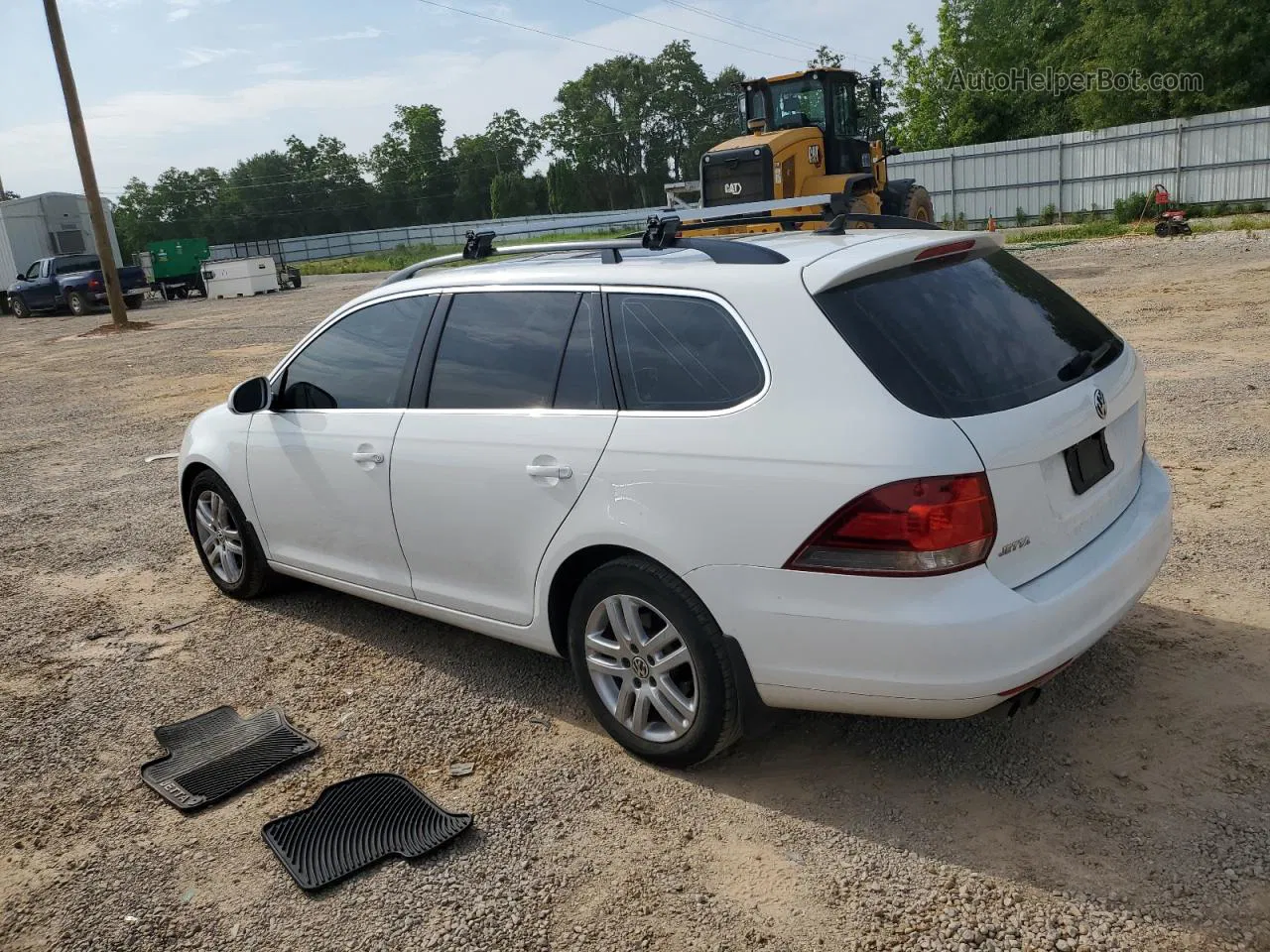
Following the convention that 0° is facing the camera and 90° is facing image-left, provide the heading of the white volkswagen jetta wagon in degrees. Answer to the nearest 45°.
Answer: approximately 135°

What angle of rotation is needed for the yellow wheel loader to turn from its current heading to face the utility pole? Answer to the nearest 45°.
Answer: approximately 135° to its left

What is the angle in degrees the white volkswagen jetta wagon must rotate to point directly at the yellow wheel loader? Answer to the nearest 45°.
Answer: approximately 45° to its right

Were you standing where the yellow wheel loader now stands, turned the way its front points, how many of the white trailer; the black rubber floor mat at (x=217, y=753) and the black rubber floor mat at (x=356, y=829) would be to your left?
1

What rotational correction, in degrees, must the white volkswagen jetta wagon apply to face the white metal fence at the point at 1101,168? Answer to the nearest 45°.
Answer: approximately 90° to its right

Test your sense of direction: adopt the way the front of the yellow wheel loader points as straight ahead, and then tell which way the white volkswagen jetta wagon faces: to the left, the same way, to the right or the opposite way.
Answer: to the left

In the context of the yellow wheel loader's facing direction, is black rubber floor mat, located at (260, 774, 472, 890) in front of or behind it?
behind

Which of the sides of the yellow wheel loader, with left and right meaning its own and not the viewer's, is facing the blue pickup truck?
left

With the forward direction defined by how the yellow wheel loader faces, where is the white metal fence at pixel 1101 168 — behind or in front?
in front

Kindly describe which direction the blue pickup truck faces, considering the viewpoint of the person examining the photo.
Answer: facing away from the viewer and to the left of the viewer

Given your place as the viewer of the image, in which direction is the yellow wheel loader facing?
facing away from the viewer and to the right of the viewer
